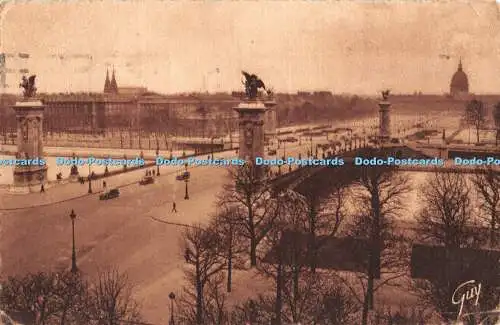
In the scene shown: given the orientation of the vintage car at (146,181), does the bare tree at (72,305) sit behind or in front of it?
in front

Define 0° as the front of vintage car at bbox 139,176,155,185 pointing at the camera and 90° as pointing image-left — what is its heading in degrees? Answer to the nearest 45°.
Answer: approximately 45°

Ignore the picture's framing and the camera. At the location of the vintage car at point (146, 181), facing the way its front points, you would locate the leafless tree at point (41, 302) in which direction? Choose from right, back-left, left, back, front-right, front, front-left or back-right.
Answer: front-left

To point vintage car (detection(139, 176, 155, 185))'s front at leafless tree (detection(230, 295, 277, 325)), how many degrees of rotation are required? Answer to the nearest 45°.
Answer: approximately 45° to its left

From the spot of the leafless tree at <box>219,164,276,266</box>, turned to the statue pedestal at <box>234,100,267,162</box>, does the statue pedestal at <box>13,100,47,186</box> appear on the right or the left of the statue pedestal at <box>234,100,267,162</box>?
left
